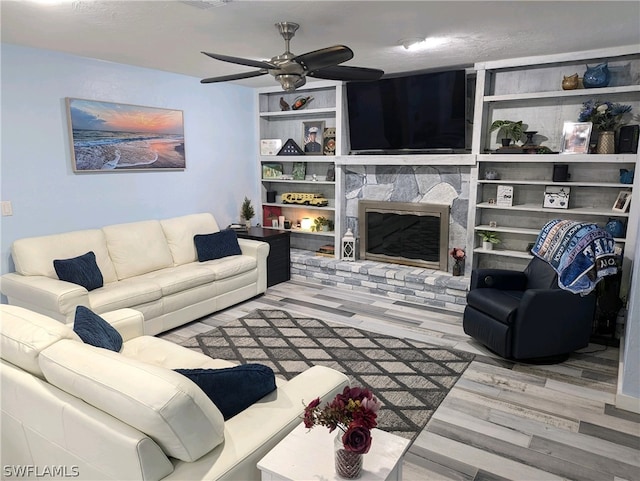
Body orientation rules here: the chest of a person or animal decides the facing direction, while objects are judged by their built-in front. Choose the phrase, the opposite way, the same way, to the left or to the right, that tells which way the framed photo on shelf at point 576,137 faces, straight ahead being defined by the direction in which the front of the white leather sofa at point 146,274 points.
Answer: to the right

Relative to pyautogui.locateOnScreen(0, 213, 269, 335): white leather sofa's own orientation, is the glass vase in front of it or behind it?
in front

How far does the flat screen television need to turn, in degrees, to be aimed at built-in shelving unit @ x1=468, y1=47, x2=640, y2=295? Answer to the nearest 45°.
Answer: approximately 135° to its left

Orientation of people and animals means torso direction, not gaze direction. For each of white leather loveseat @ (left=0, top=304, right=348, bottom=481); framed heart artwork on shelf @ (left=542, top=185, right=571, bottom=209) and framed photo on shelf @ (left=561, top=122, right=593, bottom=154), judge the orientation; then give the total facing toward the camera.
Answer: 2

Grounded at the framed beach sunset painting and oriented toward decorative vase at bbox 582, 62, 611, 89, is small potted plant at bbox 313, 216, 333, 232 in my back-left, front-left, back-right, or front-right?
front-left

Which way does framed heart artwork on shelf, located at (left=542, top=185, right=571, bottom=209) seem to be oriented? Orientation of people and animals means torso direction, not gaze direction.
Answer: toward the camera

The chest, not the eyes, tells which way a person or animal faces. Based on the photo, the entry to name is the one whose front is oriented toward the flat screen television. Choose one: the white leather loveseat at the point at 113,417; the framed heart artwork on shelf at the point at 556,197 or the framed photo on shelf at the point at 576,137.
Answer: the white leather loveseat

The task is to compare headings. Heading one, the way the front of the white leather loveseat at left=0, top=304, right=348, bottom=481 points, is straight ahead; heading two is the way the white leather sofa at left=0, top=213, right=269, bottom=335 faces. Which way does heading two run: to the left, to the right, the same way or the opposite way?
to the right

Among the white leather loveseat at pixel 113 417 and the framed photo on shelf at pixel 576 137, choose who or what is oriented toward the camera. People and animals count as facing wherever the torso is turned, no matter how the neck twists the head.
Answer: the framed photo on shelf

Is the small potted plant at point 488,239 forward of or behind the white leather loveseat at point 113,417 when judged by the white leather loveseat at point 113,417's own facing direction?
forward

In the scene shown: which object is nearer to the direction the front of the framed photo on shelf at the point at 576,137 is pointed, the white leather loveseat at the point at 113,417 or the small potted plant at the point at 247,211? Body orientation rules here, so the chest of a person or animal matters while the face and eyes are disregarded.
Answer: the white leather loveseat

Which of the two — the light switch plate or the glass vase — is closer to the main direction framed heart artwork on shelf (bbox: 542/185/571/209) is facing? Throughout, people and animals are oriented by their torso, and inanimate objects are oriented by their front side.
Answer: the glass vase

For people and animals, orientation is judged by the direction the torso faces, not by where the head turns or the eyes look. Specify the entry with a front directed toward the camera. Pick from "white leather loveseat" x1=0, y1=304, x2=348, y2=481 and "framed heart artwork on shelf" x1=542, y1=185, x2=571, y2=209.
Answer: the framed heart artwork on shelf

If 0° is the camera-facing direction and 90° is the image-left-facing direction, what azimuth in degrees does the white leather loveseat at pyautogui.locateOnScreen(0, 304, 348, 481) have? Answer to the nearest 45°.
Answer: approximately 225°

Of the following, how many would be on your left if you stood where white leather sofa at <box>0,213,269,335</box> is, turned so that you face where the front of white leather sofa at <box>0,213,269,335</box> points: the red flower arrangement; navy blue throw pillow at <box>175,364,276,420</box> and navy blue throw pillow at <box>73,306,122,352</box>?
0

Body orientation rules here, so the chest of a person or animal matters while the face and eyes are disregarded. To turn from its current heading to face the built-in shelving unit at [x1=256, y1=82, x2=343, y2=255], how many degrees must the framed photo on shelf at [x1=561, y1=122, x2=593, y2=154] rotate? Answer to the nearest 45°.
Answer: approximately 90° to its right

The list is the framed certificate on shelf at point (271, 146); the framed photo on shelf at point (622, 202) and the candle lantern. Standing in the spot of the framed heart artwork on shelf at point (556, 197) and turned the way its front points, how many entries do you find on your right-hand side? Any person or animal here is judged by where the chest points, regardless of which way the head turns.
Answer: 2

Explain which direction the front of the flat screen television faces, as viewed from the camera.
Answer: facing the viewer and to the left of the viewer
